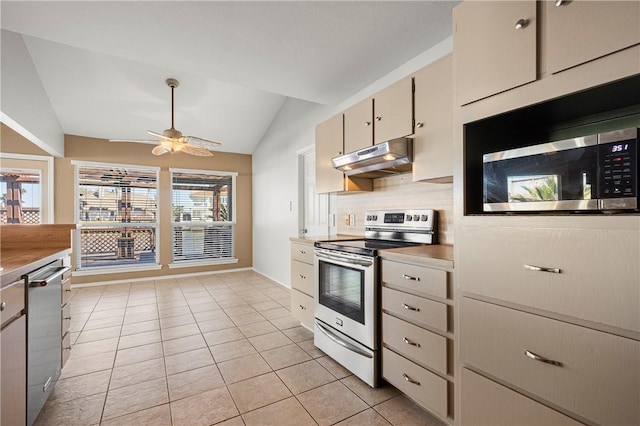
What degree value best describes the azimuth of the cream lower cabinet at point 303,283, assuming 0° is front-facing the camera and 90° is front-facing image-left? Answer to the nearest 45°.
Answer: approximately 45°

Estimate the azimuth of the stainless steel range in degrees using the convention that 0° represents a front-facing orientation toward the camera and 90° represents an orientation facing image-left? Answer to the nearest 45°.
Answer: approximately 45°

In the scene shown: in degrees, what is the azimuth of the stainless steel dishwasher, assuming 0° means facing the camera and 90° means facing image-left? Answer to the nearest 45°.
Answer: approximately 270°

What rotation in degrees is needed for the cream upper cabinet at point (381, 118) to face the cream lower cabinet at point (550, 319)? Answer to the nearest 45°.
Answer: approximately 90° to its left

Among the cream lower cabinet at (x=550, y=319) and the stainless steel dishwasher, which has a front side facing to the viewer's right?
the stainless steel dishwasher

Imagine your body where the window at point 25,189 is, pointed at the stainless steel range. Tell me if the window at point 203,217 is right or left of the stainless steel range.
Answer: left

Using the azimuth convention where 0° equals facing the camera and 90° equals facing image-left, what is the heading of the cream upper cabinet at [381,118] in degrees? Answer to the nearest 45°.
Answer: approximately 45°

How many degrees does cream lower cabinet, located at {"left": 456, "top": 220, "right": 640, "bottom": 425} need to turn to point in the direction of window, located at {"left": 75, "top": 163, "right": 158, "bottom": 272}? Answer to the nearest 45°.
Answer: approximately 45° to its right
